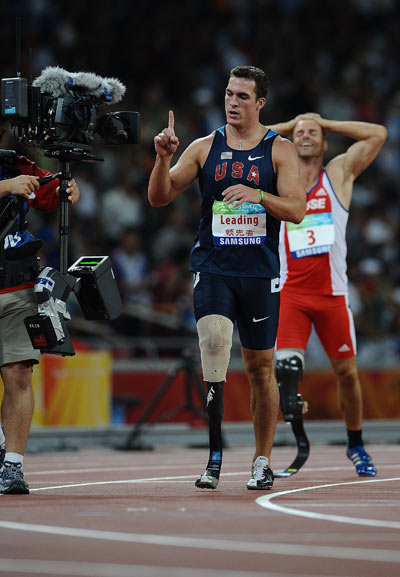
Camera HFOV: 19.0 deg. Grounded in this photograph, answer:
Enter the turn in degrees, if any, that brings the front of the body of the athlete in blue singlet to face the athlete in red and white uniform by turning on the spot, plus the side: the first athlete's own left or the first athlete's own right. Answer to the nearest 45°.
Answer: approximately 135° to the first athlete's own left

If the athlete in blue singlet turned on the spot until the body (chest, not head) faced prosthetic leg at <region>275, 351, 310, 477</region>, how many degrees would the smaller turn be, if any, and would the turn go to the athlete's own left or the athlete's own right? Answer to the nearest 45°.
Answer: approximately 180°

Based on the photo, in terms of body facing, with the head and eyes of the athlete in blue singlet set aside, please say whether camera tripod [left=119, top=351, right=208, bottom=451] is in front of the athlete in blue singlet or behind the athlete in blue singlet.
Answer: behind

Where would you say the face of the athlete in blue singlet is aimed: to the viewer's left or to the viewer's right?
to the viewer's left

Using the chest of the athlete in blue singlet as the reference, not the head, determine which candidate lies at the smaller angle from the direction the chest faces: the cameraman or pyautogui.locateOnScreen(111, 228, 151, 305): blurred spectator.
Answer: the cameraman

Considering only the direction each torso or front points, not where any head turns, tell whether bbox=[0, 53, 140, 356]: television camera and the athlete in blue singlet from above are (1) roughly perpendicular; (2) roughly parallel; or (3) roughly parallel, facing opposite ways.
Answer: roughly perpendicular

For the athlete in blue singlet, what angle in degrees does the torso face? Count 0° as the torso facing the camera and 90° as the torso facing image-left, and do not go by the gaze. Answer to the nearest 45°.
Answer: approximately 0°

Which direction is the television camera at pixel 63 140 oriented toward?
to the viewer's right

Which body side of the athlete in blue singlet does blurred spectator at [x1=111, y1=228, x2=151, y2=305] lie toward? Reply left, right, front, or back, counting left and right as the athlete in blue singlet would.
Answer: back

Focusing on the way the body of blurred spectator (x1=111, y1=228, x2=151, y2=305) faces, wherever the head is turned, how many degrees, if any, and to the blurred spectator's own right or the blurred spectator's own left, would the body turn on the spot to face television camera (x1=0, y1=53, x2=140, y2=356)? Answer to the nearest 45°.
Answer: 0° — they already face it
